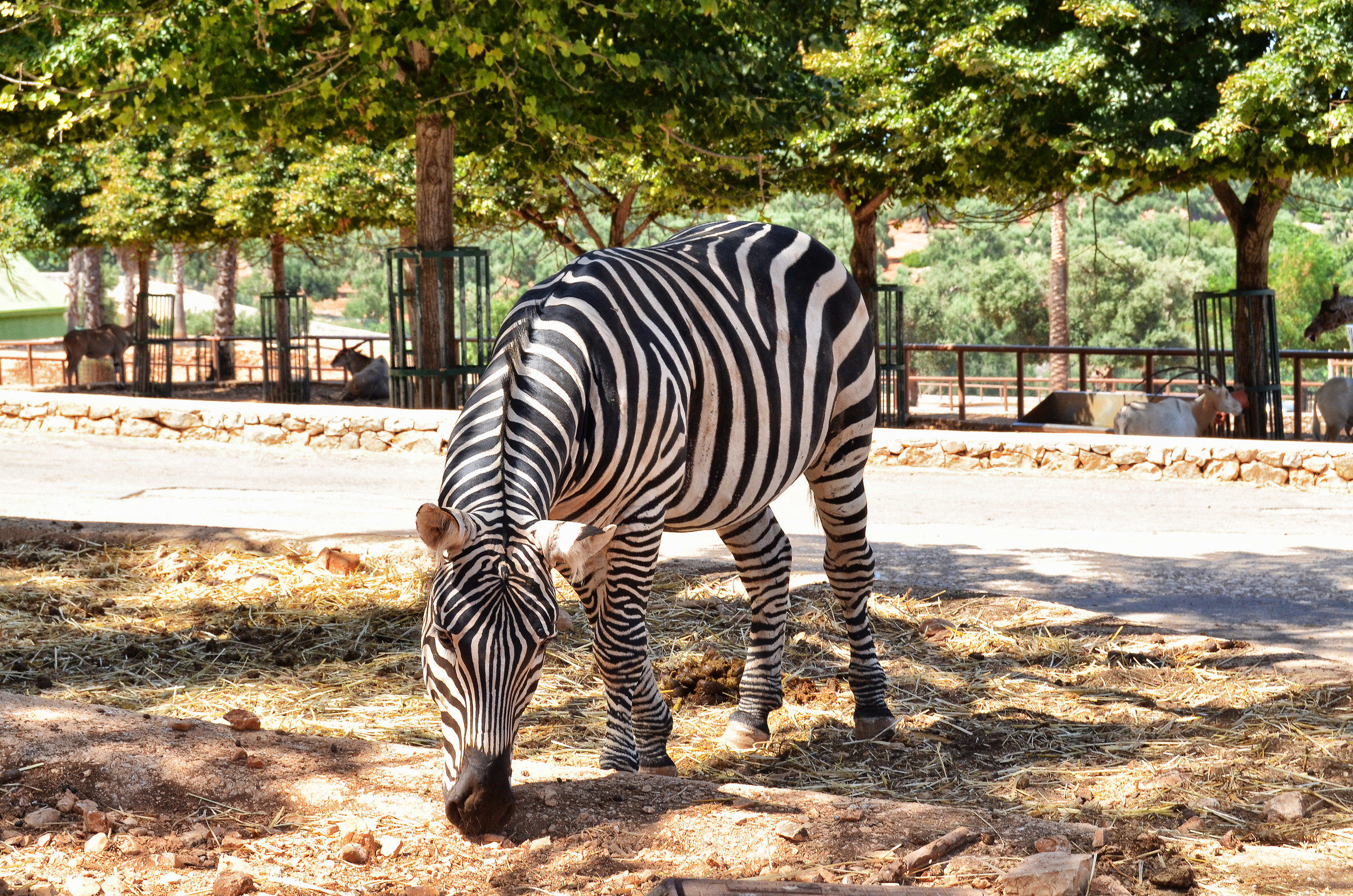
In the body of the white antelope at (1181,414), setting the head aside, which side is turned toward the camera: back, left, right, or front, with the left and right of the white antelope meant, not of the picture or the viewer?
right

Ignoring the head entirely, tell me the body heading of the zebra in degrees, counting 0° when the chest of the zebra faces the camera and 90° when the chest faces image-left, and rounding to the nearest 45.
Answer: approximately 45°

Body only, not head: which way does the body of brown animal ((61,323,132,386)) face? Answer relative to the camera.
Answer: to the viewer's right

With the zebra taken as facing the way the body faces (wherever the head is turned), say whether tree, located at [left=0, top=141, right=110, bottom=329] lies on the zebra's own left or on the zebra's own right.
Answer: on the zebra's own right

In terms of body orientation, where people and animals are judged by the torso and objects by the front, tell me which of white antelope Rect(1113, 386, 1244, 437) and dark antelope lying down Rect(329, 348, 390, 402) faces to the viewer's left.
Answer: the dark antelope lying down

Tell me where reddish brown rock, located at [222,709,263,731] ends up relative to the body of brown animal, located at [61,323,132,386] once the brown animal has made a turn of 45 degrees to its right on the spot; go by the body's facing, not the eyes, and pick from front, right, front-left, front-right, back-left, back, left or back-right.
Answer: front-right

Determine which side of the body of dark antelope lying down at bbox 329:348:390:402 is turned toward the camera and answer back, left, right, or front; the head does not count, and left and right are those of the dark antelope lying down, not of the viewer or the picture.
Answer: left

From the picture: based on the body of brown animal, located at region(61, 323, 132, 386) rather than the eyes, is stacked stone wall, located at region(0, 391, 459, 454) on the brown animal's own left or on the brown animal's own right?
on the brown animal's own right

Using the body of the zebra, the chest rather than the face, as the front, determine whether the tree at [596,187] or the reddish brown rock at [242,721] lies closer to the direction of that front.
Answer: the reddish brown rock

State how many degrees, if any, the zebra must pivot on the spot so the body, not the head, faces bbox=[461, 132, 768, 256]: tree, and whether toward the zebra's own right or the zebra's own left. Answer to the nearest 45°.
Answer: approximately 135° to the zebra's own right

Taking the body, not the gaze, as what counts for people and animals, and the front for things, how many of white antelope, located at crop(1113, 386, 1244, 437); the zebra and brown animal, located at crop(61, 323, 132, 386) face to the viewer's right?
2

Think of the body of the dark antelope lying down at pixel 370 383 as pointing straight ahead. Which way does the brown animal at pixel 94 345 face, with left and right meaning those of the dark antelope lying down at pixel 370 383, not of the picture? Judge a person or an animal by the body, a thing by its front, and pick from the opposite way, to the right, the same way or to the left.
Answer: the opposite way

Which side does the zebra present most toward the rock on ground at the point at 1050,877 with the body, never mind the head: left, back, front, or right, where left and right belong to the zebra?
left
